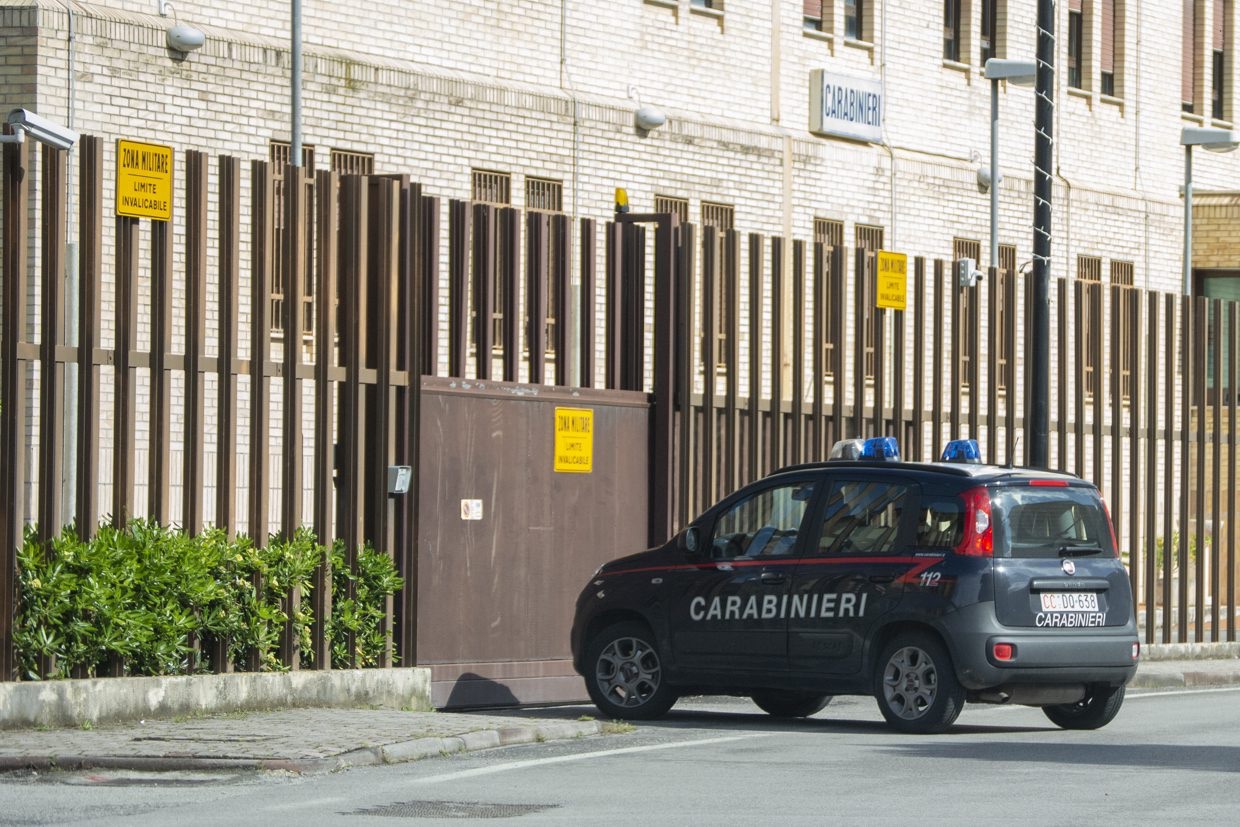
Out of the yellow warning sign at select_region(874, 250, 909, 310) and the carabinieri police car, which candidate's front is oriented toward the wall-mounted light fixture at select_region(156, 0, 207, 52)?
the carabinieri police car

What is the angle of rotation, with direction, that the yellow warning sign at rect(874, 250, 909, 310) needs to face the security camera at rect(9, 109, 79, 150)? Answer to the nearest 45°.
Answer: approximately 90° to its right

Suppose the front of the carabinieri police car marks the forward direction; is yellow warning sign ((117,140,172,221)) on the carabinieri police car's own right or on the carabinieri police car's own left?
on the carabinieri police car's own left

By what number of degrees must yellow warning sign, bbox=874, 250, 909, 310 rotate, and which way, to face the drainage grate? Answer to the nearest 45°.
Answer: approximately 45° to its right

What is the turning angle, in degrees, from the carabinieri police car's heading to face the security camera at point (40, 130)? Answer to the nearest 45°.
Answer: approximately 45° to its left

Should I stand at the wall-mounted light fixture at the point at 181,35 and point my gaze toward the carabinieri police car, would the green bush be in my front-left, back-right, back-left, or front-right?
front-right

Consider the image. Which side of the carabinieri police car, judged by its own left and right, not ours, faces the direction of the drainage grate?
left

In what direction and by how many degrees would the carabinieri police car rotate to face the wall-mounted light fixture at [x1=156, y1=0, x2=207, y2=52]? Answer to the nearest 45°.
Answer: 0° — it already faces it

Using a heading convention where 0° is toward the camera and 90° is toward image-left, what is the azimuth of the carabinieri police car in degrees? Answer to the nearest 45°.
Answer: approximately 135°

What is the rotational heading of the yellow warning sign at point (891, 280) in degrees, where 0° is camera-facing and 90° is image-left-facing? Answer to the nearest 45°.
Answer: approximately 315°

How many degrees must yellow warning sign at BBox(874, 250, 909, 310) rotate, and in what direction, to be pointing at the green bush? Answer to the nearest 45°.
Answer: approximately 90° to its right

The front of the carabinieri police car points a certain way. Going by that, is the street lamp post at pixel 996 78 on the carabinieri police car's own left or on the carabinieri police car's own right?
on the carabinieri police car's own right

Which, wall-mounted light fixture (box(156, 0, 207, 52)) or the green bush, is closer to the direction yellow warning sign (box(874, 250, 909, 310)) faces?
the green bush

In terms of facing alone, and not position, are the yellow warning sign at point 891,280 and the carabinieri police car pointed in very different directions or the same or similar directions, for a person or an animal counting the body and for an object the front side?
very different directions

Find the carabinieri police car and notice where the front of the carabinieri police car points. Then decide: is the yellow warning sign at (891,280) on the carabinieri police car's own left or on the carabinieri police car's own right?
on the carabinieri police car's own right

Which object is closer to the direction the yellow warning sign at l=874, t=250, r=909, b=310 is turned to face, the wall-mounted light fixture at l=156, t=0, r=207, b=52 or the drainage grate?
the drainage grate

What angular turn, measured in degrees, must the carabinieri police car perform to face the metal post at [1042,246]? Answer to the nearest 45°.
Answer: approximately 45° to its right
